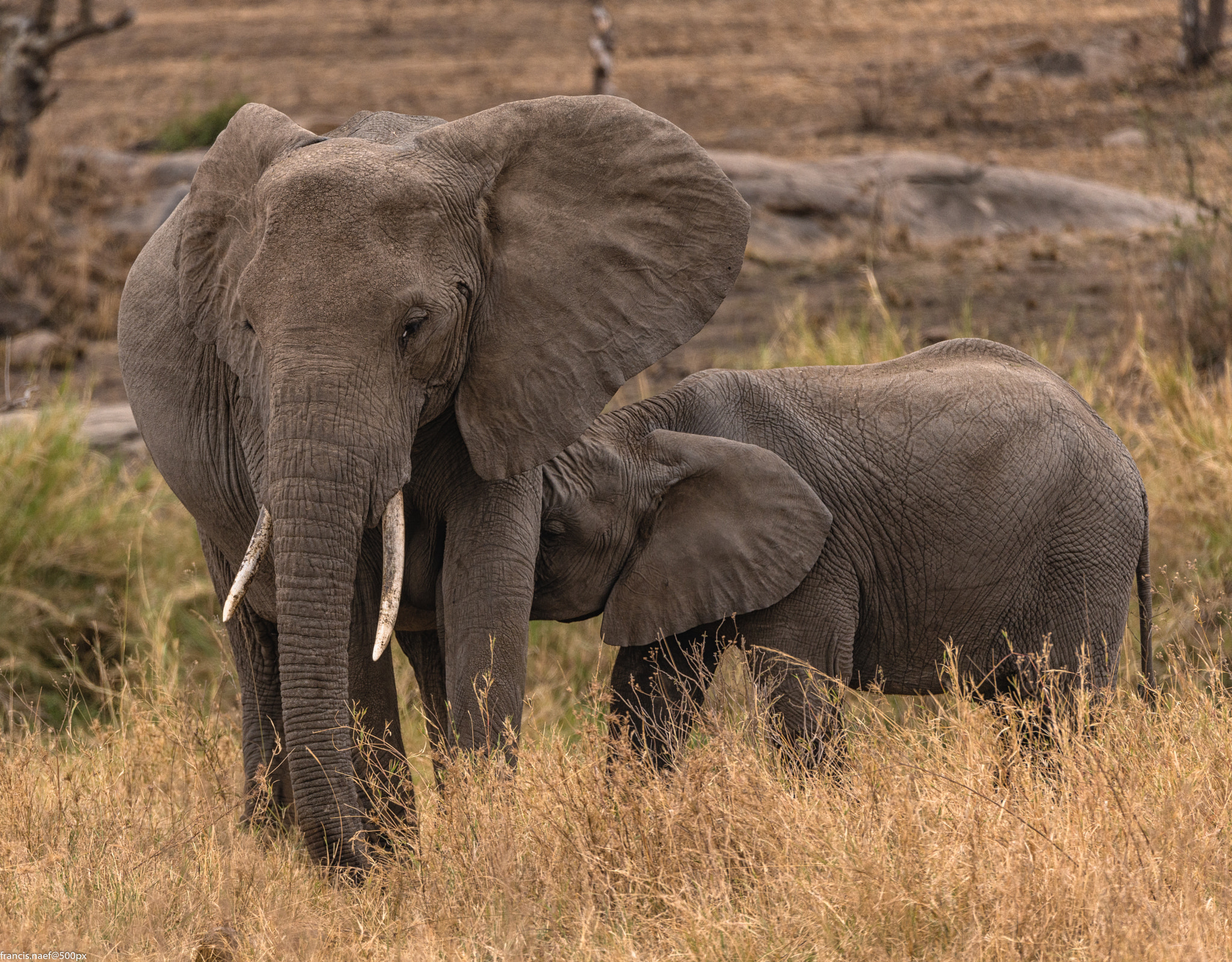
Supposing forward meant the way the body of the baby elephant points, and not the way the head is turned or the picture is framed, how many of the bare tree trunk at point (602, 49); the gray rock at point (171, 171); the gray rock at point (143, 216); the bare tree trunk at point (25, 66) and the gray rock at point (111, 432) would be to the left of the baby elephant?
0

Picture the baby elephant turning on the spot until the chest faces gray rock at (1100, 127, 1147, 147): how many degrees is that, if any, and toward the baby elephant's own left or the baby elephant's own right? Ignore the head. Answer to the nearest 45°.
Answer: approximately 90° to the baby elephant's own right

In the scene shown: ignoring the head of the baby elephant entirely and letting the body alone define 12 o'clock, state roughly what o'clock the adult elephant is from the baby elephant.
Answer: The adult elephant is roughly at 11 o'clock from the baby elephant.

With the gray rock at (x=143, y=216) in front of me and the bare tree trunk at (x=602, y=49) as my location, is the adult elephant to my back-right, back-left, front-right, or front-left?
front-left

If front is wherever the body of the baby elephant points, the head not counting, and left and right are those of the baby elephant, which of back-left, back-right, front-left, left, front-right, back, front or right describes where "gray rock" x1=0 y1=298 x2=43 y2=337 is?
front-right

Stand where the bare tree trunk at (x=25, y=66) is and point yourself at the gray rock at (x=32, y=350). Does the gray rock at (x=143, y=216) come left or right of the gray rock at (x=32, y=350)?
left

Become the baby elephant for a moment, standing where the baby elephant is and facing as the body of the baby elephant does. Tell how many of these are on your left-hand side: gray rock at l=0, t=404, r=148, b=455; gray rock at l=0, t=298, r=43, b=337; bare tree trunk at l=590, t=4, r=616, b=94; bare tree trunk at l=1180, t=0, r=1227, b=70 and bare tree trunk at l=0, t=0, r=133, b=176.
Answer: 0

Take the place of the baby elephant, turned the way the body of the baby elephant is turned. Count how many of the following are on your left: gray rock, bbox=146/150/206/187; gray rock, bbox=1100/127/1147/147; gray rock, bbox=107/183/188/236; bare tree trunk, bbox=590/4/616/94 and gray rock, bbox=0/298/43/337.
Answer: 0

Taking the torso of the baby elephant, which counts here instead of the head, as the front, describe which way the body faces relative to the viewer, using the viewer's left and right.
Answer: facing to the left of the viewer

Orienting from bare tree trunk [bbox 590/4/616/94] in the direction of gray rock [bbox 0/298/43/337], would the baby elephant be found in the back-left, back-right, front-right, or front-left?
front-left

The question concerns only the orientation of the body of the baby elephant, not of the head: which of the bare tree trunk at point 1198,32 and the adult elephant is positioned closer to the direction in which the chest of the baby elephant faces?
the adult elephant

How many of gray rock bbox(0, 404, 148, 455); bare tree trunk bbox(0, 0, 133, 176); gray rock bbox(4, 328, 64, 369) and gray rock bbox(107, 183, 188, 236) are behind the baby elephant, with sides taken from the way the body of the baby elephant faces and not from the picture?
0

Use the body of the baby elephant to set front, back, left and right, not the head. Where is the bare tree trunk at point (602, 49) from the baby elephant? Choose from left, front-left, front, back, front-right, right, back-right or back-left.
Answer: right

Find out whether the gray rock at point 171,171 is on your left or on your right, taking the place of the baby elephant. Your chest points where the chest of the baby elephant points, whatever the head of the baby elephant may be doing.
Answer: on your right

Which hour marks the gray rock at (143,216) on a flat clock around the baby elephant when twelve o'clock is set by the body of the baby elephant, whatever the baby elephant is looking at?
The gray rock is roughly at 2 o'clock from the baby elephant.

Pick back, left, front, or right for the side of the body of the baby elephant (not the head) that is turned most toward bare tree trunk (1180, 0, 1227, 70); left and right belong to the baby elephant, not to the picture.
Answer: right

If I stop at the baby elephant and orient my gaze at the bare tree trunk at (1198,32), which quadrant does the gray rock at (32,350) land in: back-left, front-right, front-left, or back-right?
front-left

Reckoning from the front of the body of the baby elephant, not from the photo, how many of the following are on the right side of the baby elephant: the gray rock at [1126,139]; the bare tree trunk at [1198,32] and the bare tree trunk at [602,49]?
3
